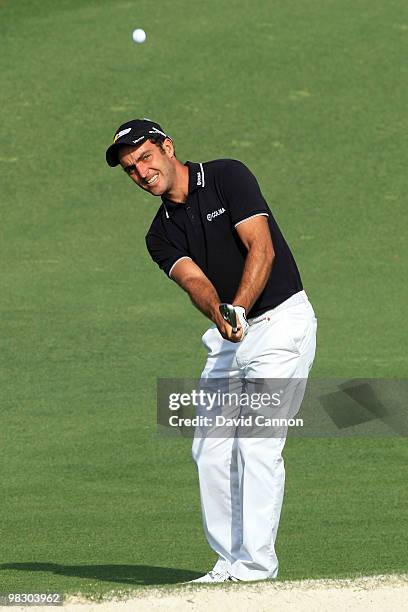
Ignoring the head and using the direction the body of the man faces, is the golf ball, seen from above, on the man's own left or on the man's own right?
on the man's own right

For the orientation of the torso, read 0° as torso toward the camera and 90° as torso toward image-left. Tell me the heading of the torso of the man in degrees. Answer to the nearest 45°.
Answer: approximately 45°

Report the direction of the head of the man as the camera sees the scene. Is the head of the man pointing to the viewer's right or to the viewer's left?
to the viewer's left
